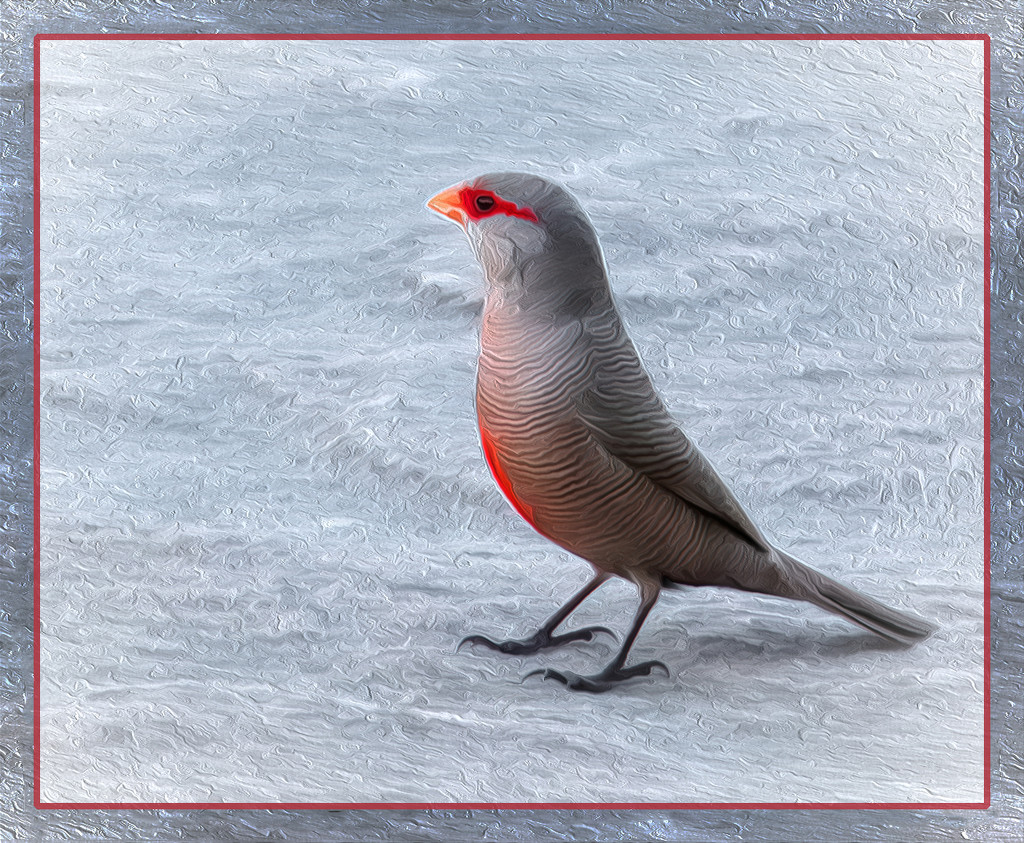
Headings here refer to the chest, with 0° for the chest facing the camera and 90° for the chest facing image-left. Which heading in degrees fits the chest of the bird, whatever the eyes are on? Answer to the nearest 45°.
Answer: approximately 90°
